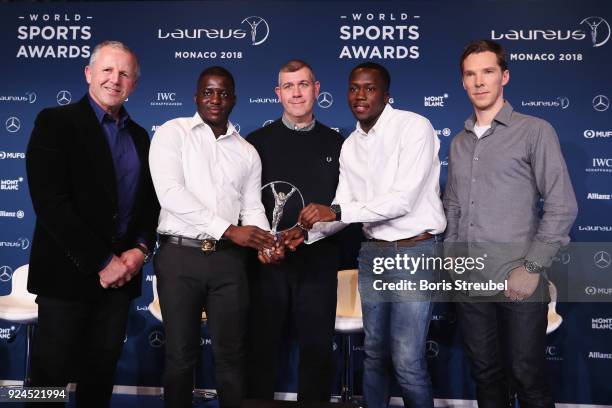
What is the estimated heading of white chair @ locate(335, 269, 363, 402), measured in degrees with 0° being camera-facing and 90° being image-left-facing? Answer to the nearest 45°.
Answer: approximately 0°

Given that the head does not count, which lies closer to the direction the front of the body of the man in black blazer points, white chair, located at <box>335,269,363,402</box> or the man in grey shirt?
the man in grey shirt

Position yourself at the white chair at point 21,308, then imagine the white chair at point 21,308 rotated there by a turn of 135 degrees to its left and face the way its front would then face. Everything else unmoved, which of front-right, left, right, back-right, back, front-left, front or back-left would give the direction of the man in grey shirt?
front-right

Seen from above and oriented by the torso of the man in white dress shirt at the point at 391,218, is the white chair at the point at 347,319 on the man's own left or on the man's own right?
on the man's own right

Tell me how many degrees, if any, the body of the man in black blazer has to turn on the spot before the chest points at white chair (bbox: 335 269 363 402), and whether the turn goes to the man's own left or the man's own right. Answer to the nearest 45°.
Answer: approximately 90° to the man's own left

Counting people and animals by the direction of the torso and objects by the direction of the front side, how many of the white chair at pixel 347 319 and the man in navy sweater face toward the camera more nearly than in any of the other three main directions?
2

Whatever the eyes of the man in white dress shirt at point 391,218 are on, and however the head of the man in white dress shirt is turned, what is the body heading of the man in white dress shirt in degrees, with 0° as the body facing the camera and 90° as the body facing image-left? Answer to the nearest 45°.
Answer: approximately 45°

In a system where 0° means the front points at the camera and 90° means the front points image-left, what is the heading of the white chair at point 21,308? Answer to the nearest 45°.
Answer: approximately 45°

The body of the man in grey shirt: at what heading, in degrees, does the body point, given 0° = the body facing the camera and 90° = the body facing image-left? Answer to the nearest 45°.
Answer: approximately 45°

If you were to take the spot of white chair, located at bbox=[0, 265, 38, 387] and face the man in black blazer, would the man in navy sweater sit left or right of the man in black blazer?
left
